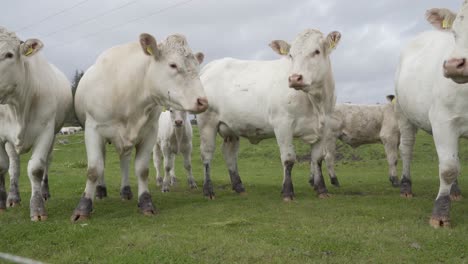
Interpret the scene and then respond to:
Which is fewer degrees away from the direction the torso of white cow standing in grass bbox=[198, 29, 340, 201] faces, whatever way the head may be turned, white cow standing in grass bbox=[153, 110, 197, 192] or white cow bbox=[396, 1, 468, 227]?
the white cow

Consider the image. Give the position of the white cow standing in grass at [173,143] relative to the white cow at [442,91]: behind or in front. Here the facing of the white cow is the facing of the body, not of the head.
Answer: behind

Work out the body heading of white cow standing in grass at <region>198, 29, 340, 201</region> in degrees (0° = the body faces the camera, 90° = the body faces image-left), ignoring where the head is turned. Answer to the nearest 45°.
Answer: approximately 315°

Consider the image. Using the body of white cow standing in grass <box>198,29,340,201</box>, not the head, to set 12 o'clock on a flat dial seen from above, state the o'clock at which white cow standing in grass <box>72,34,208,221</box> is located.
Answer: white cow standing in grass <box>72,34,208,221</box> is roughly at 3 o'clock from white cow standing in grass <box>198,29,340,201</box>.

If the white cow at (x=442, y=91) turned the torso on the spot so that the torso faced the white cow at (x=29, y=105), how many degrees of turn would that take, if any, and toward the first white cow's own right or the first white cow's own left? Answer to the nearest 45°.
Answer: approximately 135° to the first white cow's own right

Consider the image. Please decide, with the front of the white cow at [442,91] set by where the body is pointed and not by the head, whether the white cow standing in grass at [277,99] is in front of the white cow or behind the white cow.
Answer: behind

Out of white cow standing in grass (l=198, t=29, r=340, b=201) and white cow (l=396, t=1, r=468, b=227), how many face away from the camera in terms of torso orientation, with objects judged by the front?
0

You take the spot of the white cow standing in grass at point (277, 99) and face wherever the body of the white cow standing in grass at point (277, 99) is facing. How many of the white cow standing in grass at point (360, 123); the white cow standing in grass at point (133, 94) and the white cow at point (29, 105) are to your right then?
2

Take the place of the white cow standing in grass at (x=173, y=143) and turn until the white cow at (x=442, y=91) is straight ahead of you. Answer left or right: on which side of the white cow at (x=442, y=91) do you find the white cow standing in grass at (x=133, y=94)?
right
